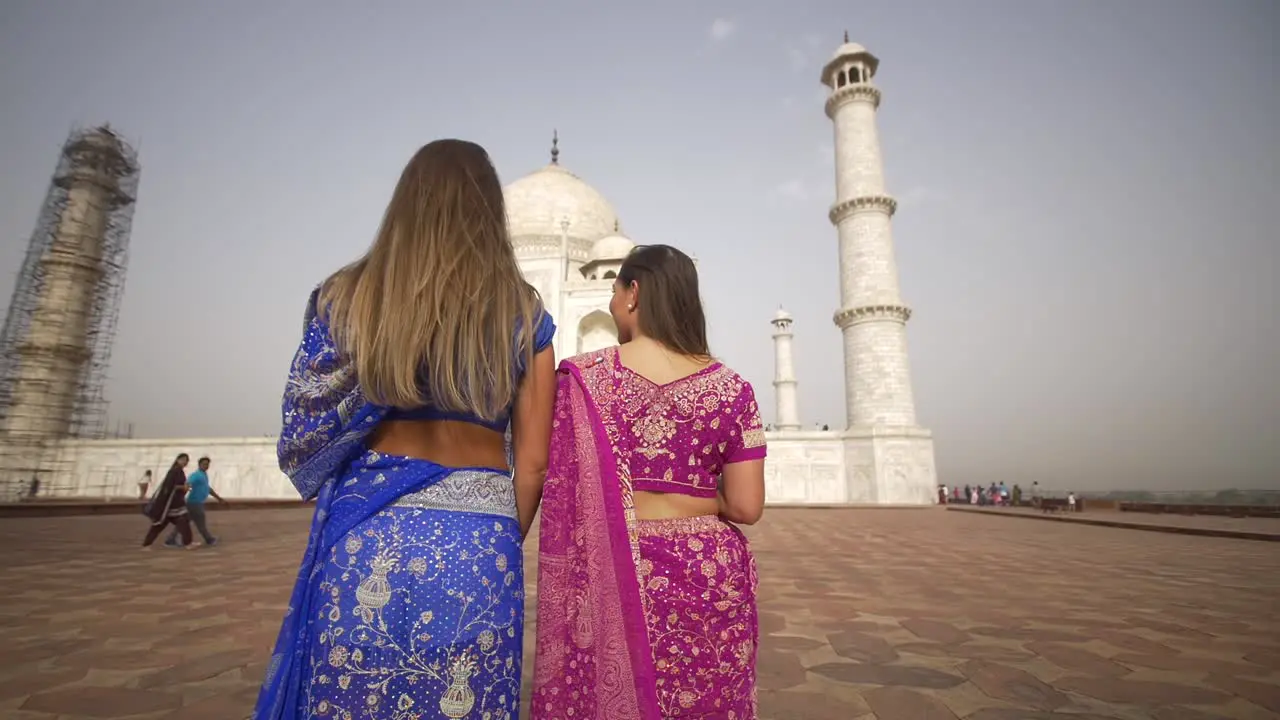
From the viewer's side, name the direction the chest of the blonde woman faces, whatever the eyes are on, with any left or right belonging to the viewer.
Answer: facing away from the viewer

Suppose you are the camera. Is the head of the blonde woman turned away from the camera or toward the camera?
away from the camera

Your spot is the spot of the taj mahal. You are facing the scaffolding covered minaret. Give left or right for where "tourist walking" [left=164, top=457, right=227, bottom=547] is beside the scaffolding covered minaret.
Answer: left

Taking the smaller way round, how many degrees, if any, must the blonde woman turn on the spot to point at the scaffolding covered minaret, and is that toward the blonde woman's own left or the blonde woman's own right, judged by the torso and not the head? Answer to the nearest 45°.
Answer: approximately 45° to the blonde woman's own left
